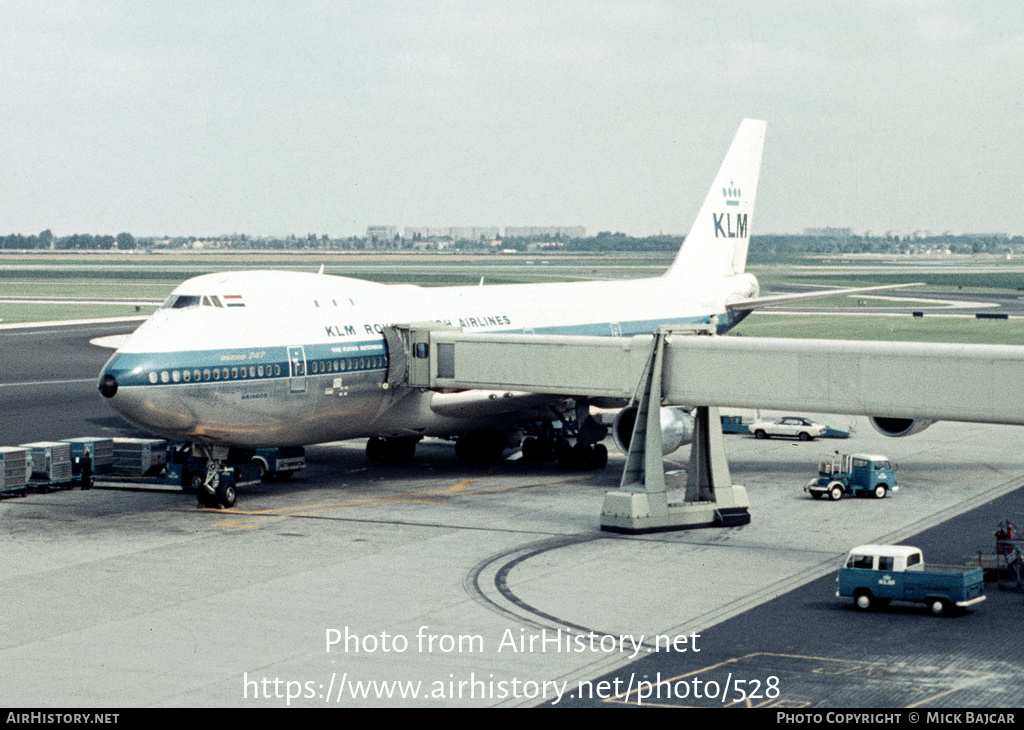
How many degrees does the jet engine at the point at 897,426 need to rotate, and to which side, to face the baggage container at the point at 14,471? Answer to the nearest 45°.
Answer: approximately 45° to its right

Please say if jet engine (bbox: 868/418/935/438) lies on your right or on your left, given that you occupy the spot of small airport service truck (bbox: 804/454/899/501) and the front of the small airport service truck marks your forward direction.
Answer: on your left

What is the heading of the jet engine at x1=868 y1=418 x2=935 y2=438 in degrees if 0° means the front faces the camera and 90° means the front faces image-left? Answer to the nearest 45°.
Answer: approximately 45°

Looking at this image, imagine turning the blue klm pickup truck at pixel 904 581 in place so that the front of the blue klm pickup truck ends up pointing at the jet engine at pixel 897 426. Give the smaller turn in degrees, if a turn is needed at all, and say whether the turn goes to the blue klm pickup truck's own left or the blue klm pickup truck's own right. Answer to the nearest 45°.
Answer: approximately 45° to the blue klm pickup truck's own right
